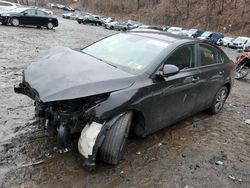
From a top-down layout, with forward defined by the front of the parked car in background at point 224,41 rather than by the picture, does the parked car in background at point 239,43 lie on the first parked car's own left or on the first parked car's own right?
on the first parked car's own left

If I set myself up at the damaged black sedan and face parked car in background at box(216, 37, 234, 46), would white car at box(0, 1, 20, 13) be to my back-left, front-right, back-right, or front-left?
front-left

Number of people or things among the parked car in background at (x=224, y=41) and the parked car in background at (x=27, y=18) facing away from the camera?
0

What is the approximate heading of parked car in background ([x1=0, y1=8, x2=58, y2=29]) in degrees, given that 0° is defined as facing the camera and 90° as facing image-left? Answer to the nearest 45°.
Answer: approximately 45°

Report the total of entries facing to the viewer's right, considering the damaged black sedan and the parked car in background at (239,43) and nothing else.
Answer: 0

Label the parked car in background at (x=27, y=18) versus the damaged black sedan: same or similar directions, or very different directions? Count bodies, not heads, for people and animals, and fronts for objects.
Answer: same or similar directions

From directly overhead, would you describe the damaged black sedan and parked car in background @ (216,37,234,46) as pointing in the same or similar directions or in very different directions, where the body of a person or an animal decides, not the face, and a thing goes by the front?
same or similar directions

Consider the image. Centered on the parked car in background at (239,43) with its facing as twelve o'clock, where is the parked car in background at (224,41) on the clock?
the parked car in background at (224,41) is roughly at 3 o'clock from the parked car in background at (239,43).

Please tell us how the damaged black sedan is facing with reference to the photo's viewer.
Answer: facing the viewer and to the left of the viewer

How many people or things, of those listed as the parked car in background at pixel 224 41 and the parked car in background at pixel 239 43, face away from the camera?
0

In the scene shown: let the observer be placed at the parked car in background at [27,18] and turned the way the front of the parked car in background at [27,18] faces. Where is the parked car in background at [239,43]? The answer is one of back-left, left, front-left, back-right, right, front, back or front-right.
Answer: back-left

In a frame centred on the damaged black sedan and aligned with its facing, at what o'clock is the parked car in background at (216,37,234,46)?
The parked car in background is roughly at 5 o'clock from the damaged black sedan.

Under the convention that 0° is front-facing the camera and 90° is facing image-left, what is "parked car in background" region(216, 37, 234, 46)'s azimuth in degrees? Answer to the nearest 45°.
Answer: approximately 45°

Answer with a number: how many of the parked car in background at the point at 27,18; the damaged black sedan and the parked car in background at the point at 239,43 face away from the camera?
0
